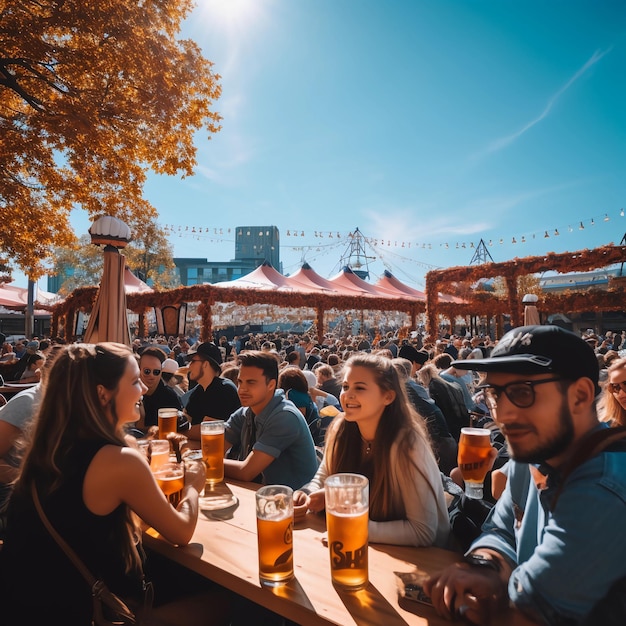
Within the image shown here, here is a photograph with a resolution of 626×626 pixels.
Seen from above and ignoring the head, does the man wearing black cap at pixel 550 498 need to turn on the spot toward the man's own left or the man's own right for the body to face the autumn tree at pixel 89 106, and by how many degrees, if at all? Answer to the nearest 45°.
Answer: approximately 90° to the man's own right

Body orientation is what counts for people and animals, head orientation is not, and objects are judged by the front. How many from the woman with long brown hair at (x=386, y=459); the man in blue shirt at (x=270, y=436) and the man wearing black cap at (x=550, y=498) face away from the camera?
0

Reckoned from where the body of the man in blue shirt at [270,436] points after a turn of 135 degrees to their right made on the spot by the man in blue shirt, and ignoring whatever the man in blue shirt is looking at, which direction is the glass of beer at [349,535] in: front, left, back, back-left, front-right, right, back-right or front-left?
back

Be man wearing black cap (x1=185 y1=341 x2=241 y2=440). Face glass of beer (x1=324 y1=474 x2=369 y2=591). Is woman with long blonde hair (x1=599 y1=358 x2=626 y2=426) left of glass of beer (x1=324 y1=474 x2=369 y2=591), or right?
left

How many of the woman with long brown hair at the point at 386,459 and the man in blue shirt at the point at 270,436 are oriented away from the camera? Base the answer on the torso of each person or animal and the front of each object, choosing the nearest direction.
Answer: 0

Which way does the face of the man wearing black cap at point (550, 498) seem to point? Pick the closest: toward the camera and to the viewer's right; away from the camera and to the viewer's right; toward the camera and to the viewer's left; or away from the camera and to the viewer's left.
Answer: toward the camera and to the viewer's left

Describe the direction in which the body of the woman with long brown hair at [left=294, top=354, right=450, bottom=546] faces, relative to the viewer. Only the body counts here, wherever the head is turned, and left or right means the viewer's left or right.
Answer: facing the viewer and to the left of the viewer

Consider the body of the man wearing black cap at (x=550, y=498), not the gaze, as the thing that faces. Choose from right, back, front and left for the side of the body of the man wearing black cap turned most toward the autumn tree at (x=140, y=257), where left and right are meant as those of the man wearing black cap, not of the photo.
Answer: right

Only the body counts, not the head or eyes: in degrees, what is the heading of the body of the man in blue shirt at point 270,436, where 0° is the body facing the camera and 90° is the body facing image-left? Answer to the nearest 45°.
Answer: approximately 45°
